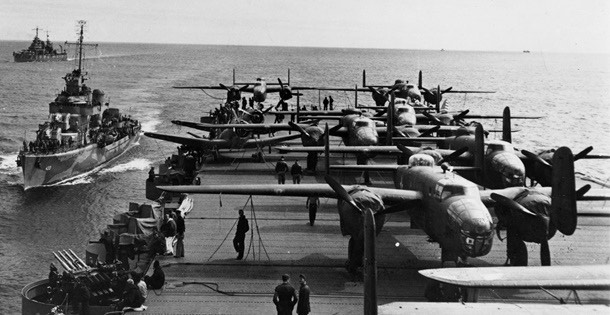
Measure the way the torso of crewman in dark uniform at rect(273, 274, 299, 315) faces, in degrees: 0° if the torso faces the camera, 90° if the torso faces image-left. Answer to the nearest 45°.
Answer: approximately 180°
